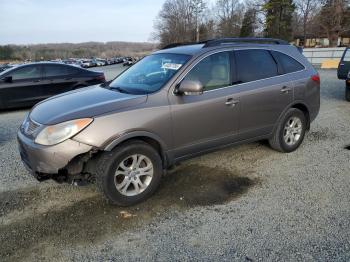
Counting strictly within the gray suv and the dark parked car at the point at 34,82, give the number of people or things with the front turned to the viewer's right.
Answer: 0

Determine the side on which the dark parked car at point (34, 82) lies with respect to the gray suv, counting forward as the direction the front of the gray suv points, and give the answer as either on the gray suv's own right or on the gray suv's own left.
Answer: on the gray suv's own right

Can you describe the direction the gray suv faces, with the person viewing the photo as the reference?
facing the viewer and to the left of the viewer

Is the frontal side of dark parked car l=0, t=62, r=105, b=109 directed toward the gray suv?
no

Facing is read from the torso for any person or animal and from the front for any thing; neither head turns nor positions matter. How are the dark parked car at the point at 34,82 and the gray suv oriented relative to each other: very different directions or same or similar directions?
same or similar directions

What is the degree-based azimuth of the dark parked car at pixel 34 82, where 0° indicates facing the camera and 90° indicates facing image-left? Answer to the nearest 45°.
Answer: approximately 90°
